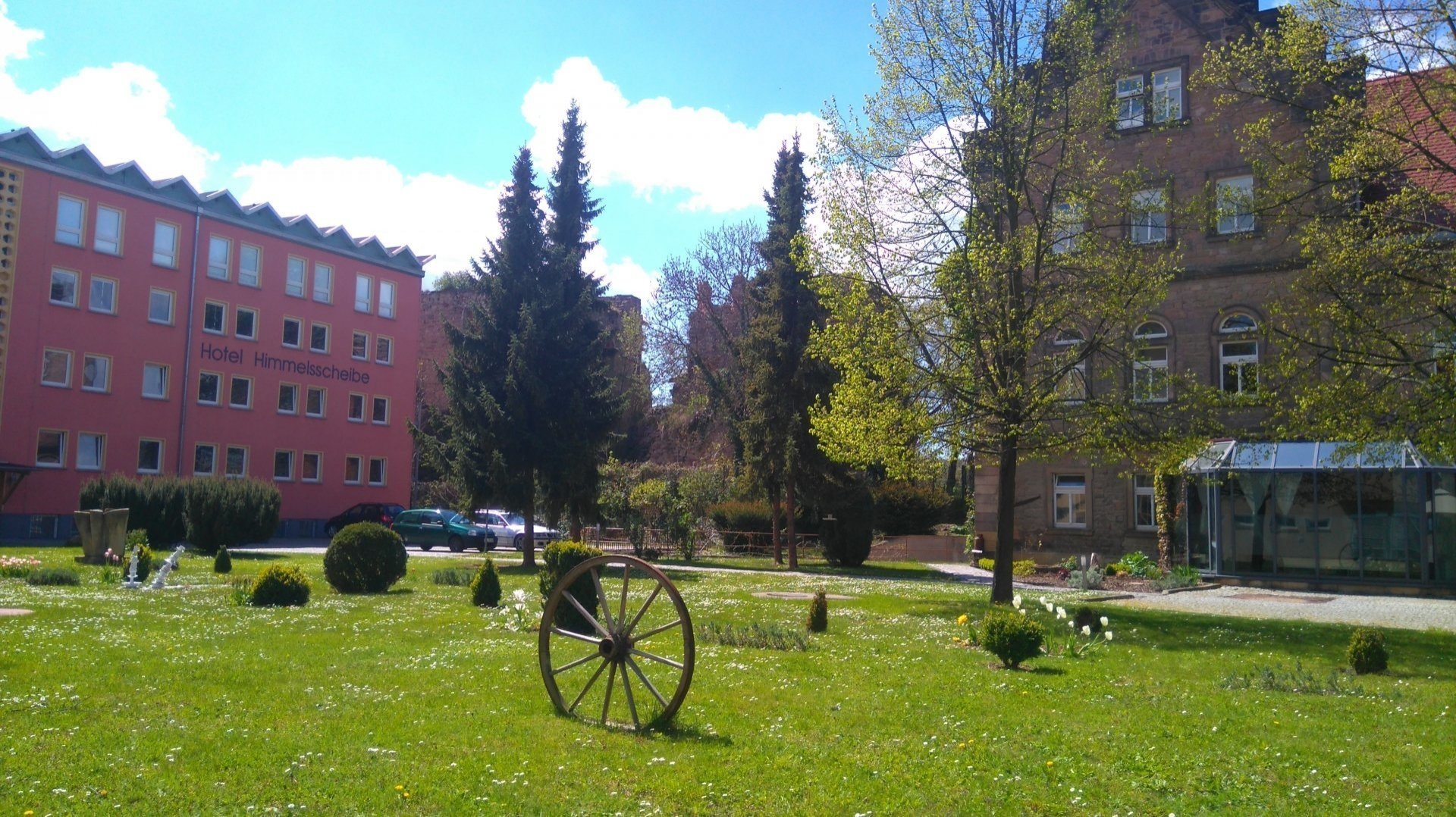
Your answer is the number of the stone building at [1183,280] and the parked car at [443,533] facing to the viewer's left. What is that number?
0

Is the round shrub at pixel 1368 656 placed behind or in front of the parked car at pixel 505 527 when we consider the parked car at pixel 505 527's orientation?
in front

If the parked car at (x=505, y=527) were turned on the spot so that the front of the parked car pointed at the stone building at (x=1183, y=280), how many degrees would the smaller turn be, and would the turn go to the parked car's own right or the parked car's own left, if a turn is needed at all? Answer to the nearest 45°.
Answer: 0° — it already faces it

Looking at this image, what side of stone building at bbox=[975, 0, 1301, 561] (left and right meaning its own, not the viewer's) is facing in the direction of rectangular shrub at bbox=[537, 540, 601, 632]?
front

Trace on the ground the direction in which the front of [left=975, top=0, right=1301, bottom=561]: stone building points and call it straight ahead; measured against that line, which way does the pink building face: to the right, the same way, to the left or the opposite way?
to the left

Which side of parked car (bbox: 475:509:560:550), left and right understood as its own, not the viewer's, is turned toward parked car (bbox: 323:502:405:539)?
back

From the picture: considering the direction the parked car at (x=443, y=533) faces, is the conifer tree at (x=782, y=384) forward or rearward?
forward

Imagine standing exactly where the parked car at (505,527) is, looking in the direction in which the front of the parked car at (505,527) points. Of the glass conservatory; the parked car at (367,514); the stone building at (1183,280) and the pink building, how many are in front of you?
2

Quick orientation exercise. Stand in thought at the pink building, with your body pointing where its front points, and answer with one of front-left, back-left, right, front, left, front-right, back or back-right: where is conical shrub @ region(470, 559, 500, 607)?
front-right

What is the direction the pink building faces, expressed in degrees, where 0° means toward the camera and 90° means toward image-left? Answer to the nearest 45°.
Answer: approximately 315°

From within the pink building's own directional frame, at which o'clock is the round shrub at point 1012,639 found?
The round shrub is roughly at 1 o'clock from the pink building.
